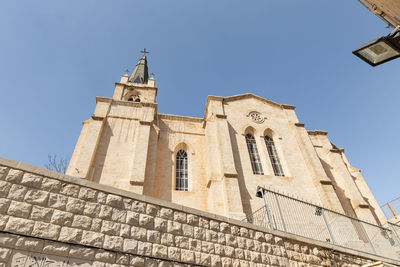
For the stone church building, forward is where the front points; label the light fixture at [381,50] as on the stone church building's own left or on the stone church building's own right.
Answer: on the stone church building's own left

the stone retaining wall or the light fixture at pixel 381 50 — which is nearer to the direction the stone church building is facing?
the stone retaining wall
